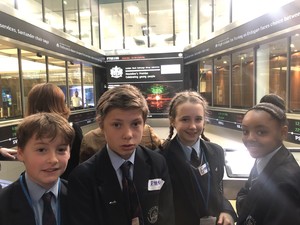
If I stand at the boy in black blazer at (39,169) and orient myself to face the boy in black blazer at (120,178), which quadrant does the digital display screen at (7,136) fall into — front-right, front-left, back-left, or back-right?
back-left

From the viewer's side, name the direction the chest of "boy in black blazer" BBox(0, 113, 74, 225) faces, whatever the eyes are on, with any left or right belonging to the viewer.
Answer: facing the viewer and to the right of the viewer
